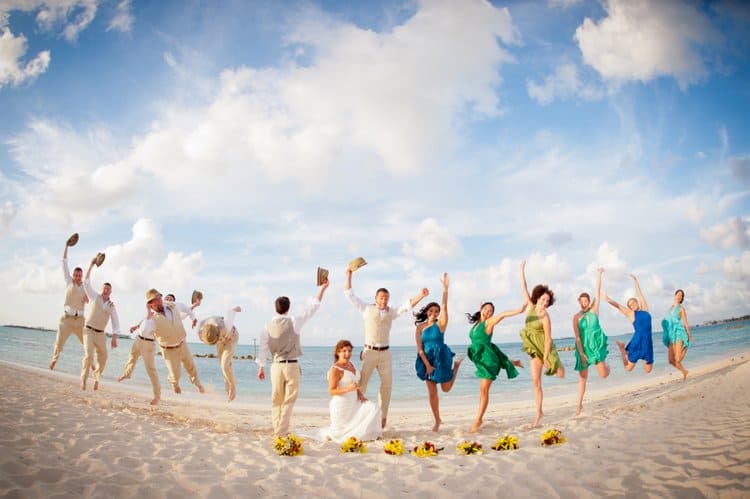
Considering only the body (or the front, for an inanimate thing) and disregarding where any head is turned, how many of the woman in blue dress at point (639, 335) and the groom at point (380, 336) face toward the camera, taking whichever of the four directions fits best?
2

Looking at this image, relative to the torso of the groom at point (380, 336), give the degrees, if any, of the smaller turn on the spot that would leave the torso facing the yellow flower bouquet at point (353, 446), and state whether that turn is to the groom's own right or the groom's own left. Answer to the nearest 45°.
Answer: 0° — they already face it

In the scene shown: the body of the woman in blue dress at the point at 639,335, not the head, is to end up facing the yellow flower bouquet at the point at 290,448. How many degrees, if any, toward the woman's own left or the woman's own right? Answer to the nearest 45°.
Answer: approximately 45° to the woman's own right

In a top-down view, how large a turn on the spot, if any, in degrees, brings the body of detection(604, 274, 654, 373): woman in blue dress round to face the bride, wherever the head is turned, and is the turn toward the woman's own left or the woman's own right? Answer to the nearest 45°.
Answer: approximately 45° to the woman's own right

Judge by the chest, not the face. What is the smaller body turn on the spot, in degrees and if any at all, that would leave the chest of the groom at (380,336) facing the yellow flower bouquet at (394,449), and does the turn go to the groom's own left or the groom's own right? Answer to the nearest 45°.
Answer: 0° — they already face it

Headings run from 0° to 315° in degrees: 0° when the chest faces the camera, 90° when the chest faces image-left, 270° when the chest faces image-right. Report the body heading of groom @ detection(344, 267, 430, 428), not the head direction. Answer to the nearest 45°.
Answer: approximately 0°

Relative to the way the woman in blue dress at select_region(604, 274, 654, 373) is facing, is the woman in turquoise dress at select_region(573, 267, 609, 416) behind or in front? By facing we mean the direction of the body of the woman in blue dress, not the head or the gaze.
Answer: in front

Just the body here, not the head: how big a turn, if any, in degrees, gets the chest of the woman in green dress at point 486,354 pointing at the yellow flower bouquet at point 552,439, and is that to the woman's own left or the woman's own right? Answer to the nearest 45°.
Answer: approximately 90° to the woman's own left

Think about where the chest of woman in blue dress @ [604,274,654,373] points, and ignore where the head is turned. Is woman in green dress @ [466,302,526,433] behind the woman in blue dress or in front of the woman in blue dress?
in front
